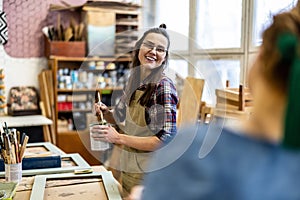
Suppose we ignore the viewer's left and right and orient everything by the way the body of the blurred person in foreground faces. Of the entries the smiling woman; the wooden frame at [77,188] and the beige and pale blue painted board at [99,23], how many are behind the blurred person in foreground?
0

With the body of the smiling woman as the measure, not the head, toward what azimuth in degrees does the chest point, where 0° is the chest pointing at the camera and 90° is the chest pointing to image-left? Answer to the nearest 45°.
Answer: approximately 45°

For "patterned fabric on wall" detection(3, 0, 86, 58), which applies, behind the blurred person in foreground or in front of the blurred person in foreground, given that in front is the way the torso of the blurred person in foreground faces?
in front

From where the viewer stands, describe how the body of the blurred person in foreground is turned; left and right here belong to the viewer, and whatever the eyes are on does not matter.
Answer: facing away from the viewer and to the left of the viewer

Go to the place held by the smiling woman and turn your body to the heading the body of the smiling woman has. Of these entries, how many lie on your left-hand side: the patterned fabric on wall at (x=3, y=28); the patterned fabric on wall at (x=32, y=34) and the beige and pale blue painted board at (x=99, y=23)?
0

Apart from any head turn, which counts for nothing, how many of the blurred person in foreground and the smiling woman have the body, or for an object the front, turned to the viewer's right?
0

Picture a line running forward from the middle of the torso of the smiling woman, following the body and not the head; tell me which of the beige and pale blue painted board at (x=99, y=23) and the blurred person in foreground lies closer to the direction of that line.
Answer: the blurred person in foreground

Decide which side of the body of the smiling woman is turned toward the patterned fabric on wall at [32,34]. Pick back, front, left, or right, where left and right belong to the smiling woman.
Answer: right

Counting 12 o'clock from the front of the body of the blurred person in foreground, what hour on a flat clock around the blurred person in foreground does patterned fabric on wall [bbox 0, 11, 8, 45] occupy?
The patterned fabric on wall is roughly at 12 o'clock from the blurred person in foreground.

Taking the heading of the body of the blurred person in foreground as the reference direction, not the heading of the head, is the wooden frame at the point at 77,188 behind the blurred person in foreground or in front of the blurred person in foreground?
in front

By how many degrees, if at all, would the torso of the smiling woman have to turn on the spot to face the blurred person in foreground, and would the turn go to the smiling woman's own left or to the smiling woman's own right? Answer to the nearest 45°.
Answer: approximately 45° to the smiling woman's own left

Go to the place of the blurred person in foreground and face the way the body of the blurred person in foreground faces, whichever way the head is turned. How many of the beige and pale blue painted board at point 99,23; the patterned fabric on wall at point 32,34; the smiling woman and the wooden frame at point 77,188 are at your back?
0

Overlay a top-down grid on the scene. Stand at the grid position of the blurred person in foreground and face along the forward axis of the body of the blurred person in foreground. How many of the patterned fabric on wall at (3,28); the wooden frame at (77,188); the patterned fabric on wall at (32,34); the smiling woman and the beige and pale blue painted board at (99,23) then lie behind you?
0

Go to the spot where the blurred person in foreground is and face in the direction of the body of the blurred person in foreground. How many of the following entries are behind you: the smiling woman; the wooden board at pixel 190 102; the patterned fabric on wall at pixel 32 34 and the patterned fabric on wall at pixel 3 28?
0
